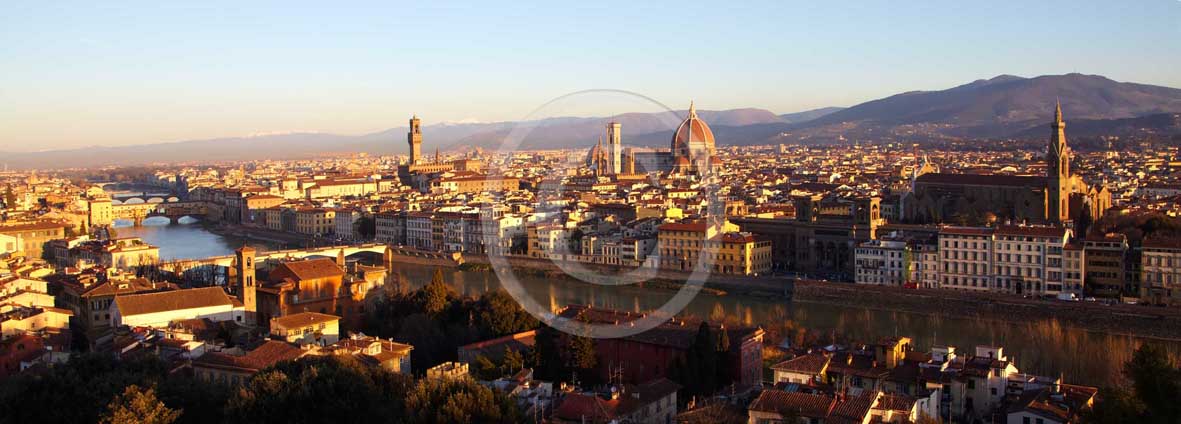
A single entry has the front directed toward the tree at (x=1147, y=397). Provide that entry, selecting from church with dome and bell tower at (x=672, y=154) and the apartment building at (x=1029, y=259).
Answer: the apartment building

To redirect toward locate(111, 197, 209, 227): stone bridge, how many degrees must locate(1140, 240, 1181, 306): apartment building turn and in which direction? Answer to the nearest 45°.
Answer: approximately 90° to its right

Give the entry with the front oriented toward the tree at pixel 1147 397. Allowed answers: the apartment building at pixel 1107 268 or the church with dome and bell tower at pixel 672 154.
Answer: the apartment building

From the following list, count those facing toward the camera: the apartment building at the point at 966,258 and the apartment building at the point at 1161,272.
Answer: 2

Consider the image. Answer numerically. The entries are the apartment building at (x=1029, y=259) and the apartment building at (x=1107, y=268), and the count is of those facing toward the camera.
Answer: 2

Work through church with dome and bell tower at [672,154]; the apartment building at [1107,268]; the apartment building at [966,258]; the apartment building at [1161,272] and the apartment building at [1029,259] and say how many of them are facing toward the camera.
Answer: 4

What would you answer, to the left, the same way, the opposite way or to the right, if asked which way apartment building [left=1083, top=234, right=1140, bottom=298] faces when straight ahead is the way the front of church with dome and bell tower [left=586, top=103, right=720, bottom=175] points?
to the left

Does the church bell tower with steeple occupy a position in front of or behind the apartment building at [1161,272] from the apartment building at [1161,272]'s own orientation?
behind

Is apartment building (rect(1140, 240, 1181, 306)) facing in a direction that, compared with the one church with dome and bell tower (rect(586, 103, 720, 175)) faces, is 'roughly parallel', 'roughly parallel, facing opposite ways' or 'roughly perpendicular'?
roughly perpendicular
